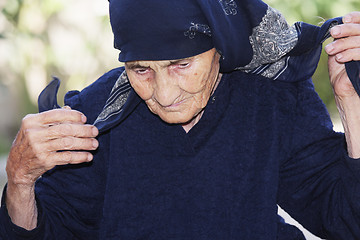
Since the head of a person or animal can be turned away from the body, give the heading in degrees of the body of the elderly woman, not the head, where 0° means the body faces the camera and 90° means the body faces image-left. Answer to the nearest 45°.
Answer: approximately 0°

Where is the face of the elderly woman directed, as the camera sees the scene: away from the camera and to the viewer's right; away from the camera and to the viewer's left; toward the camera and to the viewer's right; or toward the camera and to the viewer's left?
toward the camera and to the viewer's left
